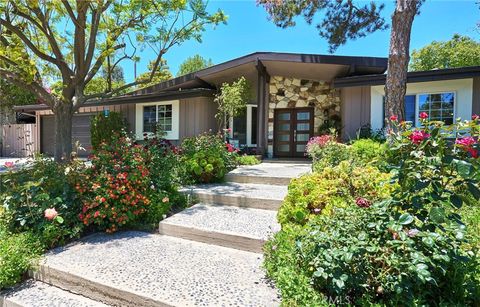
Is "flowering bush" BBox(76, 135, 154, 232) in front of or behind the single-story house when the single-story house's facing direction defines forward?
in front

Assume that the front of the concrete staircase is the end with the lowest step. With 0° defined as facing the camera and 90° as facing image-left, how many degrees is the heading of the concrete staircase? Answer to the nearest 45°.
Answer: approximately 45°

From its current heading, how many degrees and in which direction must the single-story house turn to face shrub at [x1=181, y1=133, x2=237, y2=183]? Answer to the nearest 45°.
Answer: approximately 45° to its right

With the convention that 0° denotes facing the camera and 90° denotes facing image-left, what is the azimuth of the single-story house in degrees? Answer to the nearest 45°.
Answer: approximately 0°

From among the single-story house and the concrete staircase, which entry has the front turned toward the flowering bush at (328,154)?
the single-story house

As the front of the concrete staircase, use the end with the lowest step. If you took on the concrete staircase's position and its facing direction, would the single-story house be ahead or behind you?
behind

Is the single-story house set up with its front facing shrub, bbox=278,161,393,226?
yes

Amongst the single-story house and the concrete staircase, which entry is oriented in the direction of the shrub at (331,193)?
the single-story house

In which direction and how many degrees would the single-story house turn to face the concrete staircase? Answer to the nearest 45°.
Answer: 0° — it already faces it

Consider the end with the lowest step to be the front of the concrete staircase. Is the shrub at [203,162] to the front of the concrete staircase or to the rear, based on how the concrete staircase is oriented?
to the rear

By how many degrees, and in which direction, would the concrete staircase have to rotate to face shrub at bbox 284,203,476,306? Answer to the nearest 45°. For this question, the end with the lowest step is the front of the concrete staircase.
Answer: approximately 90° to its left
